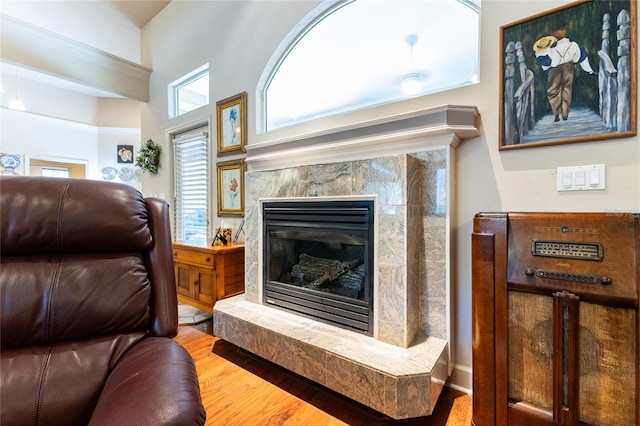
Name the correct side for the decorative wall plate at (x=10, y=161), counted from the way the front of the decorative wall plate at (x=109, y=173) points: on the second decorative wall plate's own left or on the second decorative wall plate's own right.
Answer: on the second decorative wall plate's own right

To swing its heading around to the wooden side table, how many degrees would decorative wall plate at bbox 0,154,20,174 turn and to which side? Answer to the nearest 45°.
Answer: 0° — it already faces it

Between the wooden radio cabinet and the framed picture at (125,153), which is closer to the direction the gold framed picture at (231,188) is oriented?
the wooden radio cabinet

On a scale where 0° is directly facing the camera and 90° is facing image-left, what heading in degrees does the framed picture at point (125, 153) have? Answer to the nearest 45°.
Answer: approximately 0°

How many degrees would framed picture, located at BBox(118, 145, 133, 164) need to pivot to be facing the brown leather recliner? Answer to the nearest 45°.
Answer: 0° — it already faces it

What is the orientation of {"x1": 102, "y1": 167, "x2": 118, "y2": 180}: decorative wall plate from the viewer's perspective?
toward the camera

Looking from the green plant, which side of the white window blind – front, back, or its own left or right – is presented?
right

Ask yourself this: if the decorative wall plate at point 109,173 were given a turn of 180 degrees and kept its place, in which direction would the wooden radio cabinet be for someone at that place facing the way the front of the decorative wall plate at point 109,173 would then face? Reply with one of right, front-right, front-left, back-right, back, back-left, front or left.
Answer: back

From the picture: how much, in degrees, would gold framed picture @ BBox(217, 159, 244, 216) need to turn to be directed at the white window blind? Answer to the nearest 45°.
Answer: approximately 90° to its right

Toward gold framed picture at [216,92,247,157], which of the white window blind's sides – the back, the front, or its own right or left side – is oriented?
left

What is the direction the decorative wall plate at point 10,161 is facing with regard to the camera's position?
facing the viewer
